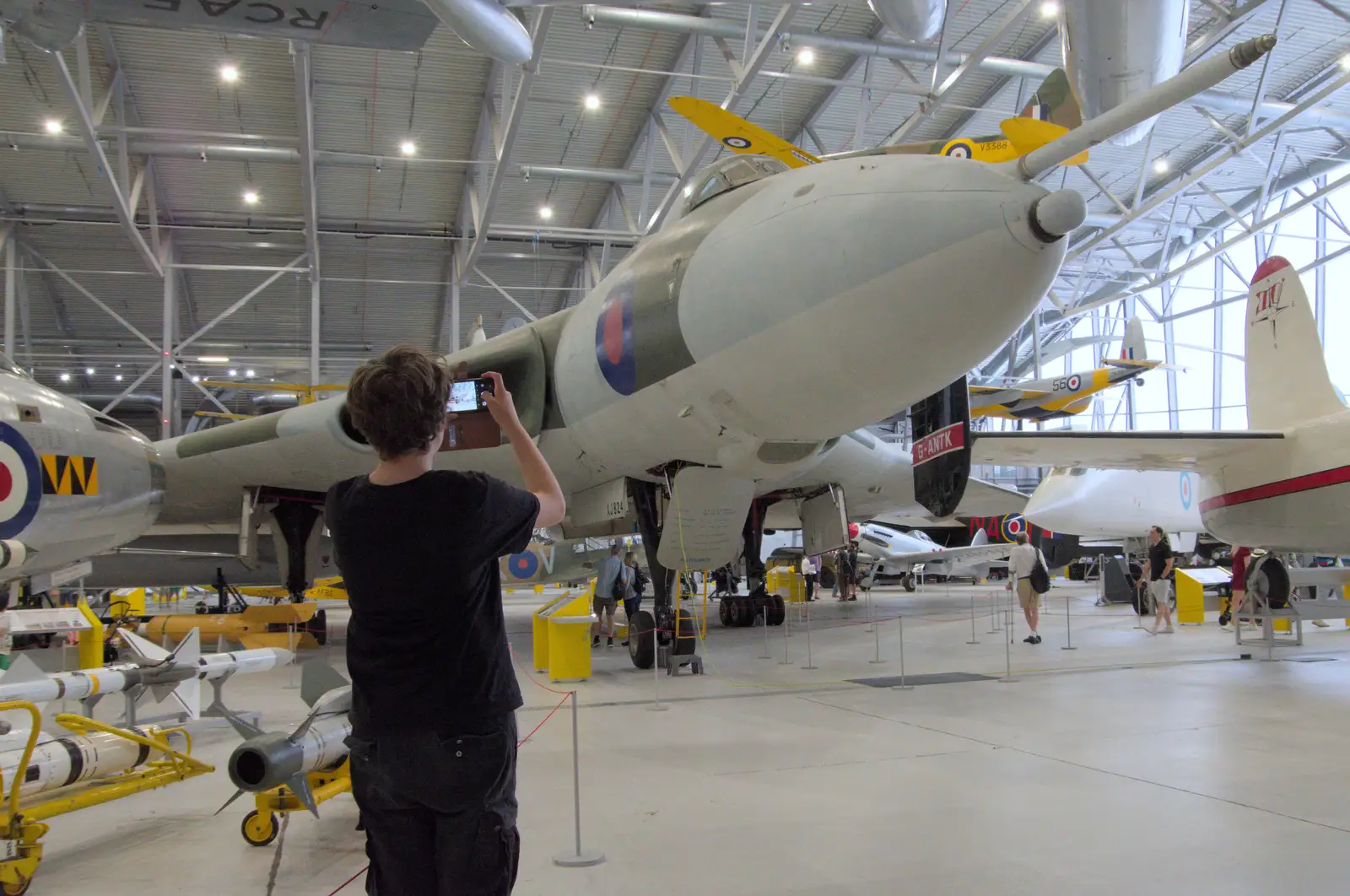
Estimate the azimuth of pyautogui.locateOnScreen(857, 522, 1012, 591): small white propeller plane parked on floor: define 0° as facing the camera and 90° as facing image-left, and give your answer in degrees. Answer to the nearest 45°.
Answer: approximately 45°

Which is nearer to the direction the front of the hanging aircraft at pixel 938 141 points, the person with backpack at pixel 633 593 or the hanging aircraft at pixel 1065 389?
the person with backpack

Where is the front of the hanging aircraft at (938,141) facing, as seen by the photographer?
facing away from the viewer and to the left of the viewer

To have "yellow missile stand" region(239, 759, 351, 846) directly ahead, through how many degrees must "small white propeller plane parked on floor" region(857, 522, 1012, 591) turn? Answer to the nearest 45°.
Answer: approximately 45° to its left

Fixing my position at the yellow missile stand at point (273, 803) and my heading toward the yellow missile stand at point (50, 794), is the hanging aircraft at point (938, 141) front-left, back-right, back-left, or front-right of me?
back-right
